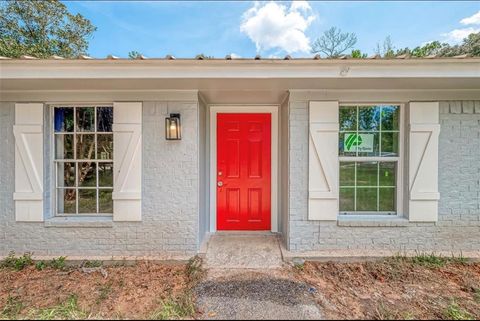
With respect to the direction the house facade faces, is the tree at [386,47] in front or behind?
behind

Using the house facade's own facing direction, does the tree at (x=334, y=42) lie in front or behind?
behind

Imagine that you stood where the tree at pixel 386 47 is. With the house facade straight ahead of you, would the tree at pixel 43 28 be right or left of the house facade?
right

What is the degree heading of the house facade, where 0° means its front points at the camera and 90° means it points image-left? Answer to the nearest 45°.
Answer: approximately 0°

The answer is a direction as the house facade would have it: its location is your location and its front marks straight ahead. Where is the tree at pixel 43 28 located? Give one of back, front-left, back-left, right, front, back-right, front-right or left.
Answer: back-right

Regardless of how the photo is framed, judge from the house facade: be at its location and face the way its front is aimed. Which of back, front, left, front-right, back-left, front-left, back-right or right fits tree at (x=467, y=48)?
back-left
